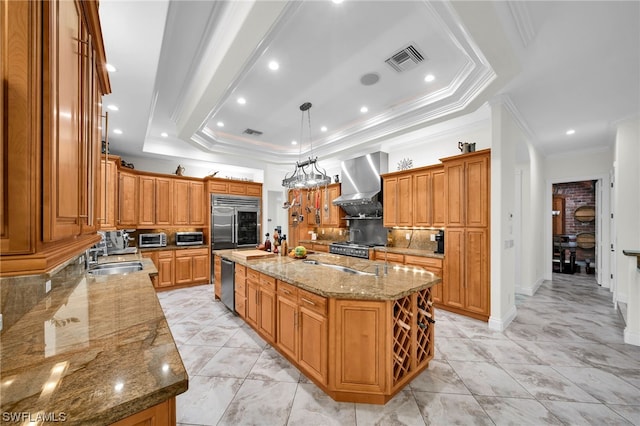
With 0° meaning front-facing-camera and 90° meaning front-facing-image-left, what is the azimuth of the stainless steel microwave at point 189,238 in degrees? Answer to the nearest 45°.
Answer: approximately 0°

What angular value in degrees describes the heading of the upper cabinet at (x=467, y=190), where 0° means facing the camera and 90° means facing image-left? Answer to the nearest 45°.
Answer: approximately 45°

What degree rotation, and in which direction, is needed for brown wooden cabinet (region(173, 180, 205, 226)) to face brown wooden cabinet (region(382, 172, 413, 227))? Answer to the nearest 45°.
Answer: approximately 45° to its left

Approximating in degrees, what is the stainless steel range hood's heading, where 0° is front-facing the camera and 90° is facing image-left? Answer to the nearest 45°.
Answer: approximately 45°

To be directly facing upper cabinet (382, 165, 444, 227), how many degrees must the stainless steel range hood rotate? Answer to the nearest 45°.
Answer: approximately 90° to its left

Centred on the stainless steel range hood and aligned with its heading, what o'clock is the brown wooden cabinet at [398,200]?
The brown wooden cabinet is roughly at 9 o'clock from the stainless steel range hood.

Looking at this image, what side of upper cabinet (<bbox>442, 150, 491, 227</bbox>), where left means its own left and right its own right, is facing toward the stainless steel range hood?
right

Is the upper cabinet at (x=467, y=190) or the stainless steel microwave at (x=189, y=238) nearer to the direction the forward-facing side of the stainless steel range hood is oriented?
the stainless steel microwave

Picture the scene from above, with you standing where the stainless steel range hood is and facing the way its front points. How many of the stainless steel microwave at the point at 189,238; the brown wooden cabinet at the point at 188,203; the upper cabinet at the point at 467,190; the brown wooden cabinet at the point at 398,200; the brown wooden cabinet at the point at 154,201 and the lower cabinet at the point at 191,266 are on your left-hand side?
2

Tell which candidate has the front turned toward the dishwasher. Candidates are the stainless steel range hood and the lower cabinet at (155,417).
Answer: the stainless steel range hood
